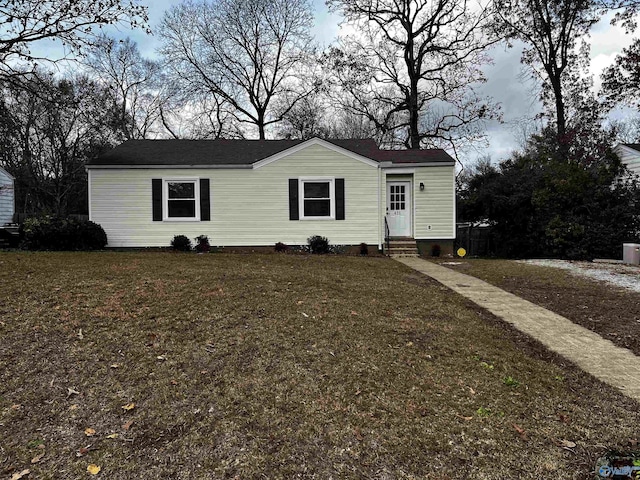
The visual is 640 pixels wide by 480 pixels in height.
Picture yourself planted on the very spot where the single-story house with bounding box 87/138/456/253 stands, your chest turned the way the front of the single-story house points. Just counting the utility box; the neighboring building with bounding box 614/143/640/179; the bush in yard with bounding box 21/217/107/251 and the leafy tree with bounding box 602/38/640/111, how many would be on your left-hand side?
3

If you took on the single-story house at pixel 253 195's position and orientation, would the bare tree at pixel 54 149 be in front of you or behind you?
behind

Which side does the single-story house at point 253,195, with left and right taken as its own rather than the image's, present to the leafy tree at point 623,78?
left

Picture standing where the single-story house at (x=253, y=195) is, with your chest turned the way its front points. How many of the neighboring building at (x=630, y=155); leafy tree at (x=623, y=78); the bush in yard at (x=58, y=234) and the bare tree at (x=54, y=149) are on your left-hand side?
2

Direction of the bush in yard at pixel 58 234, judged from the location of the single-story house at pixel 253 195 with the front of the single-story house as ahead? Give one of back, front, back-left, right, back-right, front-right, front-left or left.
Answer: right

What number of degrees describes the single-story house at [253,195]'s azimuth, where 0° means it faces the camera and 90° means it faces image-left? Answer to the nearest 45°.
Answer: approximately 0°

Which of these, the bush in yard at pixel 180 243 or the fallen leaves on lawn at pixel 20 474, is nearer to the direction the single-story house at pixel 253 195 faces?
the fallen leaves on lawn

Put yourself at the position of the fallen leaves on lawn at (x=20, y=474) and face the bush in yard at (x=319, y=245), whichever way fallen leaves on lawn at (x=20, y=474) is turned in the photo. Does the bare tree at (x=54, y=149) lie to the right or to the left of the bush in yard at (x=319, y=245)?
left

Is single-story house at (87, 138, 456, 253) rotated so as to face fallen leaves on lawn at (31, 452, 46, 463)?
yes

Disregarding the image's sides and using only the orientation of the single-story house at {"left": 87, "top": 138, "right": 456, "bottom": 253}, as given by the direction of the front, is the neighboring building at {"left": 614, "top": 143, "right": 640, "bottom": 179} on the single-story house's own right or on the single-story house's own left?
on the single-story house's own left

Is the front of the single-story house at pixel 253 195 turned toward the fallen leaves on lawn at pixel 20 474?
yes
